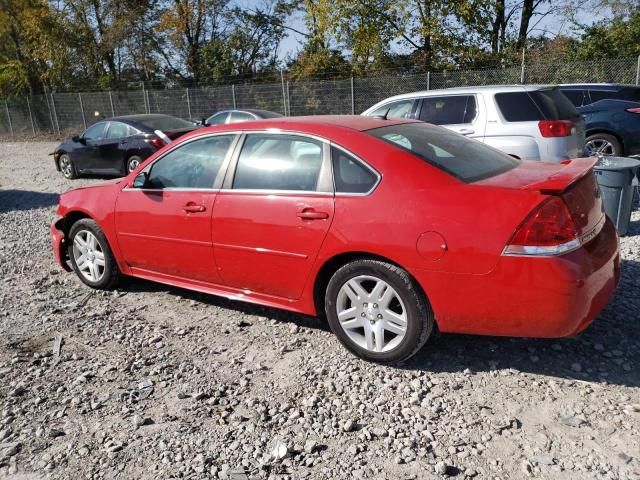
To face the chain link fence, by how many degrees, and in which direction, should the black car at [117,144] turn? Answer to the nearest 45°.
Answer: approximately 90° to its right

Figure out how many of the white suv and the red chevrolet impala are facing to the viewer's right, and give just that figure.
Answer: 0

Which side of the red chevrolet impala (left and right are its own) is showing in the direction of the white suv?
right

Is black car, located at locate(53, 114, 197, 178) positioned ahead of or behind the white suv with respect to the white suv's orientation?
ahead

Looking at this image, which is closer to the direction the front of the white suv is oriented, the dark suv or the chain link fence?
the chain link fence

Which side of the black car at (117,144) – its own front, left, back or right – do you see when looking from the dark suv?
back

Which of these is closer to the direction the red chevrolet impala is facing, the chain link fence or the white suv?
the chain link fence

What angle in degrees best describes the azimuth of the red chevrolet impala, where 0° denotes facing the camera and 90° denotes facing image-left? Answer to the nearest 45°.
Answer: approximately 135°

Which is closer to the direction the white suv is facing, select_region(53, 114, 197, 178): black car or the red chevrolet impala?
the black car

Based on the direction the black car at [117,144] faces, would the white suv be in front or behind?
behind

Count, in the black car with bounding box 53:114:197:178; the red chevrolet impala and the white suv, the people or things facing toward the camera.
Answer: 0

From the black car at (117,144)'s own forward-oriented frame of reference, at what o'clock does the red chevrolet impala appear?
The red chevrolet impala is roughly at 7 o'clock from the black car.

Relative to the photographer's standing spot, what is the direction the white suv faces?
facing away from the viewer and to the left of the viewer

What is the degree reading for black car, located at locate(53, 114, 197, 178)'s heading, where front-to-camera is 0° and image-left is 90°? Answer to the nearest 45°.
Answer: approximately 135°
